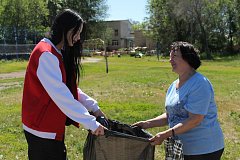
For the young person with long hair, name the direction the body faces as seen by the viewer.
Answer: to the viewer's right

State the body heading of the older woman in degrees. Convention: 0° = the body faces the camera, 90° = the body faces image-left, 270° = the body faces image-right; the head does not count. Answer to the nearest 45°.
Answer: approximately 90°

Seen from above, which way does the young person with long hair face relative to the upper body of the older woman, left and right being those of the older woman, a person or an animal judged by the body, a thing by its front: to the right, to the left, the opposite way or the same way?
the opposite way

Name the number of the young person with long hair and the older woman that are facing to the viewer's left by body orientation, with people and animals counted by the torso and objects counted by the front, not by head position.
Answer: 1

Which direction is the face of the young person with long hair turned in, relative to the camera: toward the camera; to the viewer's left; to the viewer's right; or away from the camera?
to the viewer's right

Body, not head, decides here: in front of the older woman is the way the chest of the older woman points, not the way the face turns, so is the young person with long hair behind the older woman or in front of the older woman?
in front

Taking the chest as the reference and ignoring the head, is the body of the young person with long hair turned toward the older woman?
yes
